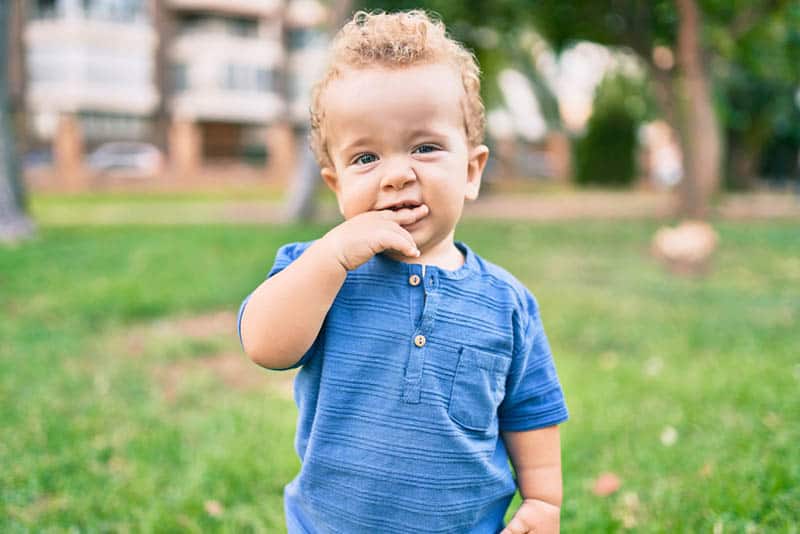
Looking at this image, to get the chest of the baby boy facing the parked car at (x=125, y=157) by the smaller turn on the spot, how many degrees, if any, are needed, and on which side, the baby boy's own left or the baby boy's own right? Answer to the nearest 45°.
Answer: approximately 180°

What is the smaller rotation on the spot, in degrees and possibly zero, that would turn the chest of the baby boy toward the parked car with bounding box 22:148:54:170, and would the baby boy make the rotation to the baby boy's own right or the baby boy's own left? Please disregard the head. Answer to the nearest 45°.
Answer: approximately 135° to the baby boy's own right

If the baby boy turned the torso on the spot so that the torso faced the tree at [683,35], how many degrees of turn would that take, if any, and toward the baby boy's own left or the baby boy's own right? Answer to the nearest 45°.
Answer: approximately 180°

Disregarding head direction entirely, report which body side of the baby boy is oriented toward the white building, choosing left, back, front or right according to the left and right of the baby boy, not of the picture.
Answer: back

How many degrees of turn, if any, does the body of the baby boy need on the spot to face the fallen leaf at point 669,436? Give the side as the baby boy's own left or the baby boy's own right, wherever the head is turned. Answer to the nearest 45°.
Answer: approximately 135° to the baby boy's own left

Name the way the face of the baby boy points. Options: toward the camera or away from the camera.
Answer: toward the camera

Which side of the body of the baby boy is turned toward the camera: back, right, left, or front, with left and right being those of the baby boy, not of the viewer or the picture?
front

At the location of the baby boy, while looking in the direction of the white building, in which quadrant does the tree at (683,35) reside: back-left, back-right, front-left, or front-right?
front-right

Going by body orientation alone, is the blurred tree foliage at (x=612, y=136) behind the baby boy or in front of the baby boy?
behind
